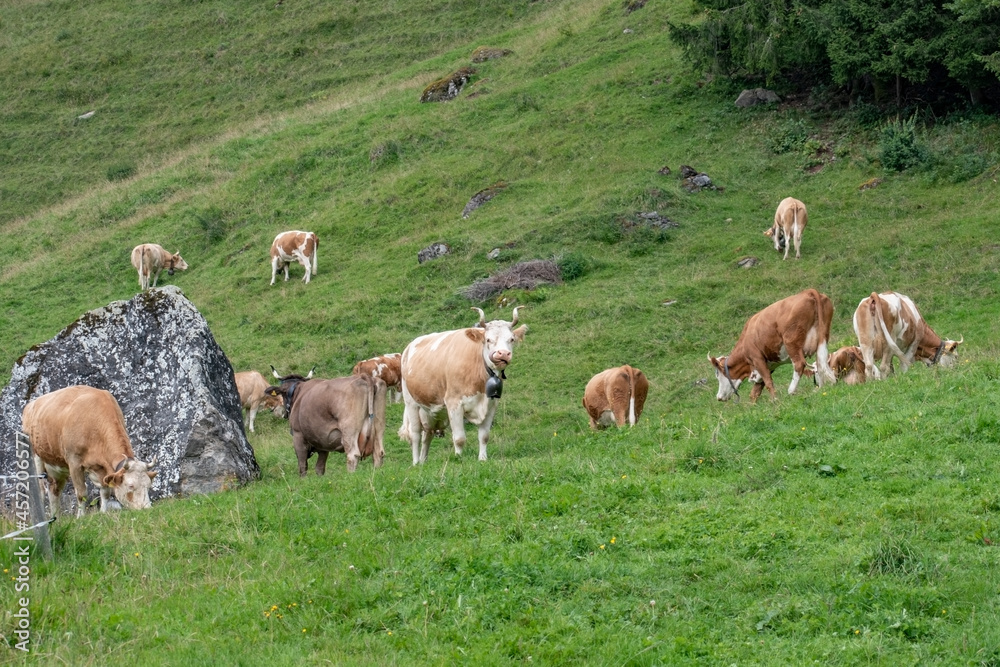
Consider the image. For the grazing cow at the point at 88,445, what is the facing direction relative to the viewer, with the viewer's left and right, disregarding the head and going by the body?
facing the viewer and to the right of the viewer

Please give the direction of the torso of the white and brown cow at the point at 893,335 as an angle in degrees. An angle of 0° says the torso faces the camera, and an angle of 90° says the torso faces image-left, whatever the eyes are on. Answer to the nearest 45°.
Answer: approximately 225°

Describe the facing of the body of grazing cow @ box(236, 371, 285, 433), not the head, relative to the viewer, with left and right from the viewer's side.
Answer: facing to the right of the viewer

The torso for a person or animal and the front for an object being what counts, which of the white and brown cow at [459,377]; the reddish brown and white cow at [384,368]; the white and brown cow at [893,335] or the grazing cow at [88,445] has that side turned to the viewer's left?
the reddish brown and white cow

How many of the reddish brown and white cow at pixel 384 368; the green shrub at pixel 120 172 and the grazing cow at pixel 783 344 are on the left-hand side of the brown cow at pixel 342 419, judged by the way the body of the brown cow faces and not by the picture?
0

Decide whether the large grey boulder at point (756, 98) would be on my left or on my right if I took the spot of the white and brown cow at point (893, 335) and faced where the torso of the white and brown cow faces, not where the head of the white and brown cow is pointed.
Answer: on my left

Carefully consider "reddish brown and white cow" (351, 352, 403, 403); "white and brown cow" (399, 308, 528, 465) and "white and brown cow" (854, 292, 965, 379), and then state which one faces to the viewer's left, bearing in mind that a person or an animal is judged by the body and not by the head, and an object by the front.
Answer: the reddish brown and white cow

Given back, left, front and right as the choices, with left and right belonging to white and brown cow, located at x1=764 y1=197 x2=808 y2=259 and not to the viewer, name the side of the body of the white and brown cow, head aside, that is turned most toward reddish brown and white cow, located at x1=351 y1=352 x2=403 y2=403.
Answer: left

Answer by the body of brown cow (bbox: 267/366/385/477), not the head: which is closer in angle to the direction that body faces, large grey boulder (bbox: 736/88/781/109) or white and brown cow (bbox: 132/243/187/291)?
the white and brown cow

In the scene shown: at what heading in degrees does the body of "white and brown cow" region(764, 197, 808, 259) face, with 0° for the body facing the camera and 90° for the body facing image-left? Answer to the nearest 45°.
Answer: approximately 135°

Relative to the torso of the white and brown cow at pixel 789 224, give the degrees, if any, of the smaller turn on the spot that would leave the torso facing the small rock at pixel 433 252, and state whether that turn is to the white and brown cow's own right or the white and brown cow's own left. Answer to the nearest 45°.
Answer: approximately 45° to the white and brown cow's own left

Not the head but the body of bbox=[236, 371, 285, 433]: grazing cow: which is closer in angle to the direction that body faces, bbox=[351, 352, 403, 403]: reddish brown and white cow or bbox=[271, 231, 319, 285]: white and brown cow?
the reddish brown and white cow

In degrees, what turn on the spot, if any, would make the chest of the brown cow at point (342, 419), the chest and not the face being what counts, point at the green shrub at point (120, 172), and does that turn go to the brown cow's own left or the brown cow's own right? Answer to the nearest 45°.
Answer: approximately 45° to the brown cow's own right
